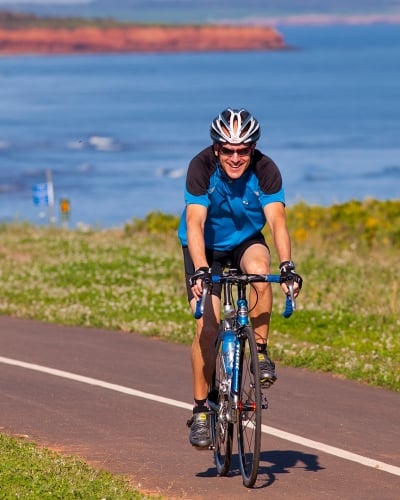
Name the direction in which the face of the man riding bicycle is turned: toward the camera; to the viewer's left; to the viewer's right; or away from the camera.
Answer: toward the camera

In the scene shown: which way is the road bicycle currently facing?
toward the camera
